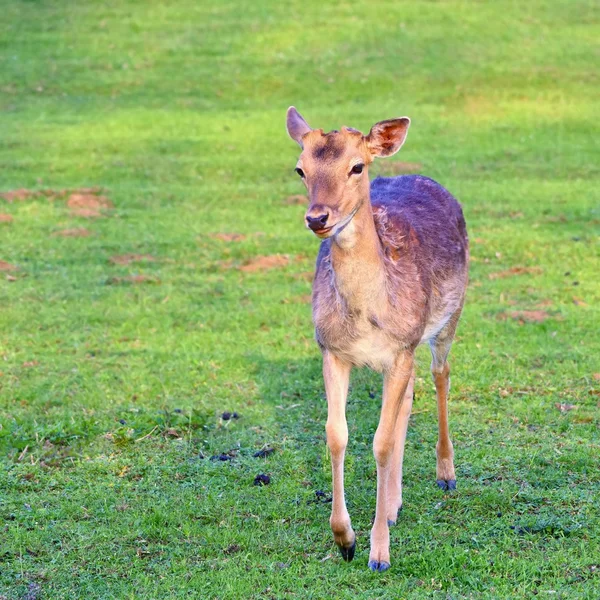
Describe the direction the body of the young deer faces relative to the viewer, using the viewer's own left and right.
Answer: facing the viewer and to the left of the viewer
